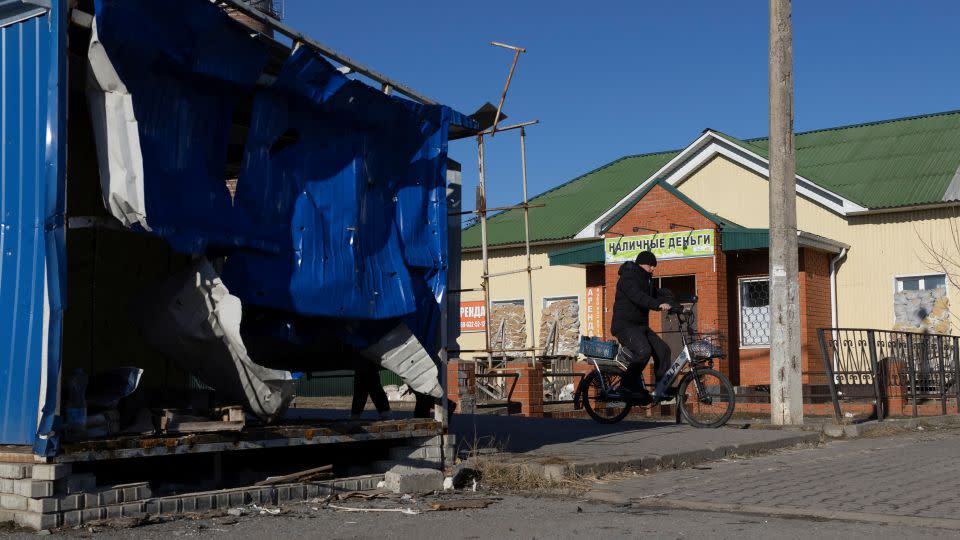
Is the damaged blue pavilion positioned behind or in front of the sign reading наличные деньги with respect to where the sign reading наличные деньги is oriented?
in front

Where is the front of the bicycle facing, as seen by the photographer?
facing to the right of the viewer

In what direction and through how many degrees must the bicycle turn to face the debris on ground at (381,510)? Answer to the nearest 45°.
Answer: approximately 90° to its right

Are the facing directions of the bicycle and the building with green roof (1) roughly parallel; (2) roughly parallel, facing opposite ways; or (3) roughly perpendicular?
roughly perpendicular

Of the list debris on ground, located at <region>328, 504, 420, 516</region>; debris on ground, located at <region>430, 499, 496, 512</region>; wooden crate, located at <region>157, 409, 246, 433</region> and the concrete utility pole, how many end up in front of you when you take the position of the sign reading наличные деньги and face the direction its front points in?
4

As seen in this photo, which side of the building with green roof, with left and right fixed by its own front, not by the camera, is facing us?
front

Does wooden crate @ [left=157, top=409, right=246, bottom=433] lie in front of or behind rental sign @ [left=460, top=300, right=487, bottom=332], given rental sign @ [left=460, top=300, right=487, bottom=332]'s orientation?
in front

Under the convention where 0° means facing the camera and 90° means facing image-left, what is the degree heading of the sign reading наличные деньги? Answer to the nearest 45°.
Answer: approximately 0°

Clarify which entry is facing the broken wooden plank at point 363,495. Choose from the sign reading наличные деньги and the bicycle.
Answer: the sign reading наличные деньги

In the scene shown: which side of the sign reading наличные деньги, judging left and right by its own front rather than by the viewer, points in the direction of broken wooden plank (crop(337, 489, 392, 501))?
front

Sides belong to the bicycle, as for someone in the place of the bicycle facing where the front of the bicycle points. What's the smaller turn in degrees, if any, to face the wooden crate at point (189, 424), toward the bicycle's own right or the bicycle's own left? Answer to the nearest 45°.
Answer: approximately 135° to the bicycle's own right
